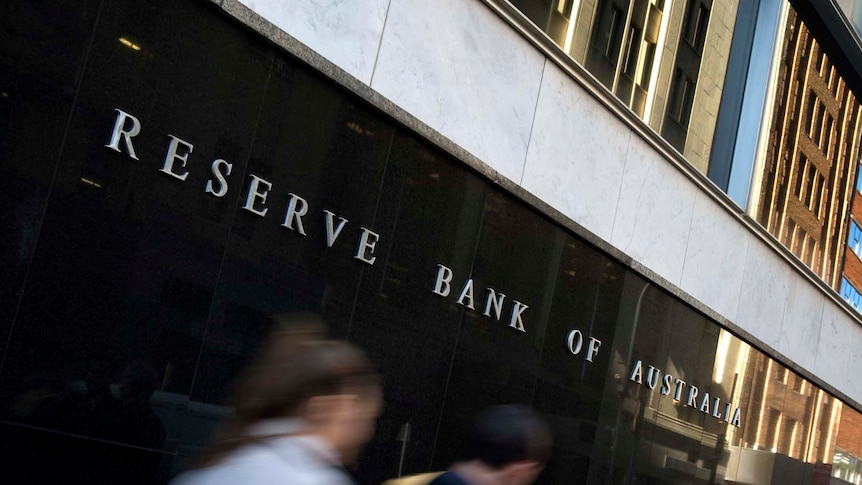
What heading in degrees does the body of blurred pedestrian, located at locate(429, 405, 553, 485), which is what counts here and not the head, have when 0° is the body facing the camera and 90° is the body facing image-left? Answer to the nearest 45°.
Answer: approximately 225°

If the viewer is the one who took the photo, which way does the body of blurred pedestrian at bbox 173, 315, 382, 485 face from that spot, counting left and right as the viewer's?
facing away from the viewer and to the right of the viewer

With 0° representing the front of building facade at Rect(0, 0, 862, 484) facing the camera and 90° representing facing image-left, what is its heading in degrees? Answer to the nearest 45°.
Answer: approximately 315°

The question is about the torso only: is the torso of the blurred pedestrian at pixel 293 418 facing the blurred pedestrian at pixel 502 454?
yes

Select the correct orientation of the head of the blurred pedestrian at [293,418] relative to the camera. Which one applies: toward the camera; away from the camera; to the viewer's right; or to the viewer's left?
to the viewer's right

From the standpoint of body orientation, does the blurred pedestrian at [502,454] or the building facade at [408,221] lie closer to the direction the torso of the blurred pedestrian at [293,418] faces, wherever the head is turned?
the blurred pedestrian

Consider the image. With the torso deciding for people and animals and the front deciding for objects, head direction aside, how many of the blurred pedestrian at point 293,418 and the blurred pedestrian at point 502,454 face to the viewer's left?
0

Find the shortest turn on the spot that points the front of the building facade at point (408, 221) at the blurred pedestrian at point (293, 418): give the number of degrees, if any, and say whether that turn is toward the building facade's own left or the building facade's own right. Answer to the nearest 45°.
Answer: approximately 45° to the building facade's own right

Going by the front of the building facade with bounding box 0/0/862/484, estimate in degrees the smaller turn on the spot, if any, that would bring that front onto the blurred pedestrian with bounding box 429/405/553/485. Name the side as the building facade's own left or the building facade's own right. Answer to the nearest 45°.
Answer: approximately 45° to the building facade's own right
